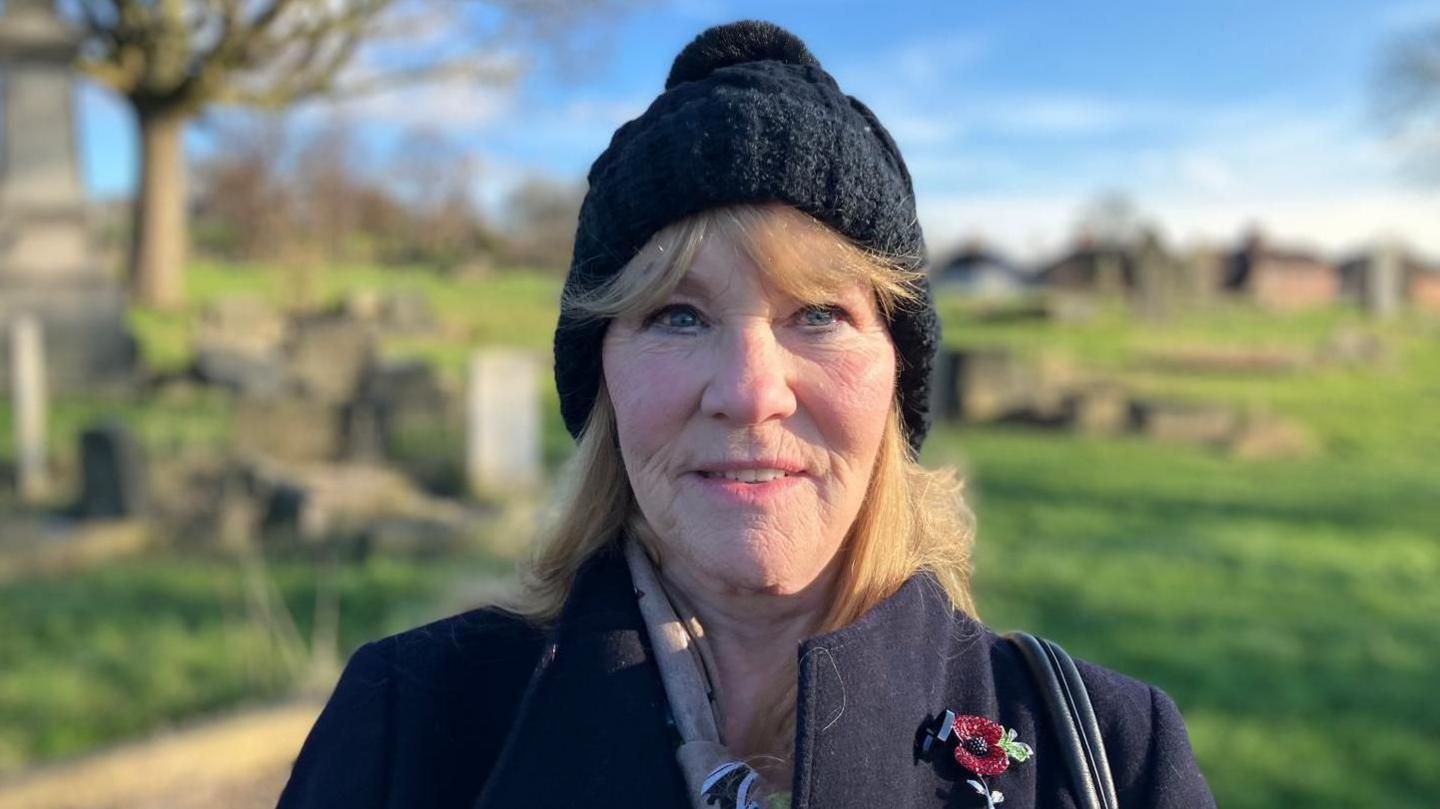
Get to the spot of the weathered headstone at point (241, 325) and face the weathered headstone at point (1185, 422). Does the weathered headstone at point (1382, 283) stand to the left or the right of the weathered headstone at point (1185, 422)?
left

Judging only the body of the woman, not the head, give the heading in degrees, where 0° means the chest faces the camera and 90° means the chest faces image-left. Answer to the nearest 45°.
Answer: approximately 0°

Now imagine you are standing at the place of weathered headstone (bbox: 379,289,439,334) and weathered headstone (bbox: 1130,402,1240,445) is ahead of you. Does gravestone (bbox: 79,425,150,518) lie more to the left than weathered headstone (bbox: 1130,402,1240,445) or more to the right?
right

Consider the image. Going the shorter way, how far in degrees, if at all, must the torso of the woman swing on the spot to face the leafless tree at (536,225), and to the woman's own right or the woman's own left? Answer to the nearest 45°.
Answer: approximately 180°

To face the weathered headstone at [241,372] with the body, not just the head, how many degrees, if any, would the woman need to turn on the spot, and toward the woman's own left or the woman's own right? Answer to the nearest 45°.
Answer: approximately 135° to the woman's own right

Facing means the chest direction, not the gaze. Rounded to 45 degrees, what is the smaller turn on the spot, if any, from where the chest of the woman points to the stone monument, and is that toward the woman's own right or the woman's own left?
approximately 135° to the woman's own right

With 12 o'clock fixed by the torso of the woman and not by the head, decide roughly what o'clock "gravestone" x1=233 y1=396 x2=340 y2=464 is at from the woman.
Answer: The gravestone is roughly at 5 o'clock from the woman.
